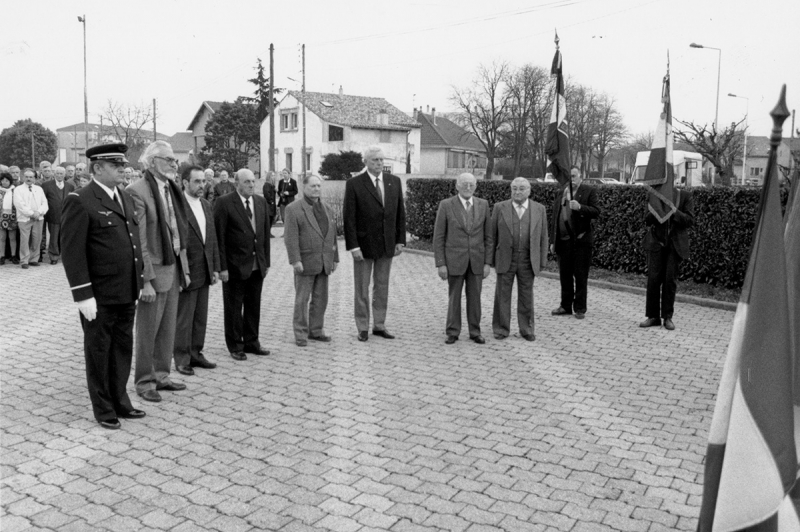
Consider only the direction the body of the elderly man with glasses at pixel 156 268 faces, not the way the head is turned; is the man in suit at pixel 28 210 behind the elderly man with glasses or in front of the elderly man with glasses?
behind

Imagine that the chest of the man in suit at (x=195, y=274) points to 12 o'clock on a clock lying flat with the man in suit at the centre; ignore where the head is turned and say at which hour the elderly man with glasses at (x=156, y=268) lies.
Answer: The elderly man with glasses is roughly at 2 o'clock from the man in suit.

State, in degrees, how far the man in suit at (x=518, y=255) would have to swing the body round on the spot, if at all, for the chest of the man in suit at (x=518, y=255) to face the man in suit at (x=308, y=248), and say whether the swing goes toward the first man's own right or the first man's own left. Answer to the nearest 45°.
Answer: approximately 90° to the first man's own right

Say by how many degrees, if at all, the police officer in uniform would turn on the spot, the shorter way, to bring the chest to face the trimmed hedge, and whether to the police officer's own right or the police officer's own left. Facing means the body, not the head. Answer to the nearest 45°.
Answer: approximately 90° to the police officer's own left

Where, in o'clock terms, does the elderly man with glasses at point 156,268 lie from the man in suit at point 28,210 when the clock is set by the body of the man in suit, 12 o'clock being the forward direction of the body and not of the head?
The elderly man with glasses is roughly at 12 o'clock from the man in suit.

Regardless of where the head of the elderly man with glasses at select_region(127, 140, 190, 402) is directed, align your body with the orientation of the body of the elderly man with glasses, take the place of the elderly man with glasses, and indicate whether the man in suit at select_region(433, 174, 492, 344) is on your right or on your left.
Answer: on your left

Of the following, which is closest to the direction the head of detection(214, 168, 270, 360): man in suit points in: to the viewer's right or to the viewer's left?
to the viewer's right

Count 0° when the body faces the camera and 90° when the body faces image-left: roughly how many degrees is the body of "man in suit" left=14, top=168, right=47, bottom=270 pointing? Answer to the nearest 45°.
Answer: approximately 0°
